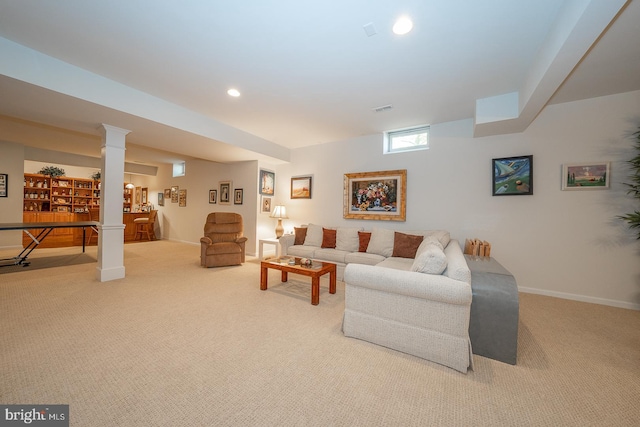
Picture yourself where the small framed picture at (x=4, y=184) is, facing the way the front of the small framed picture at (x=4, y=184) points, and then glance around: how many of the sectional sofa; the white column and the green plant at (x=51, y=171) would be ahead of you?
2

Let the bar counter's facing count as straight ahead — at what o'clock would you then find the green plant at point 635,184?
The green plant is roughly at 11 o'clock from the bar counter.

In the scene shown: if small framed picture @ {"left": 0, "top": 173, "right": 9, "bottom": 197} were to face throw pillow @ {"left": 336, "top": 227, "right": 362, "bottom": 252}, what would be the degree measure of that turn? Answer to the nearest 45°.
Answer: approximately 45° to its left

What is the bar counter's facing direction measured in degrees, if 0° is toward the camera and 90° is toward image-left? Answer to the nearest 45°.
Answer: approximately 0°

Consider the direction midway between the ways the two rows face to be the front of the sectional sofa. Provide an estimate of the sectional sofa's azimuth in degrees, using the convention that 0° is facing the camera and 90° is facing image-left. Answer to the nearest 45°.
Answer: approximately 45°

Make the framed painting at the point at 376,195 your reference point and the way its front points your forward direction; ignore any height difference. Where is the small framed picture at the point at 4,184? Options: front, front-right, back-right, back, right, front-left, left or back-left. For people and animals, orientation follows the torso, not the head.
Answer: front-right

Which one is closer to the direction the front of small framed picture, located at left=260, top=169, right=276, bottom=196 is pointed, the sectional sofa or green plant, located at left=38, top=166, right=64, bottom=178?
the sectional sofa

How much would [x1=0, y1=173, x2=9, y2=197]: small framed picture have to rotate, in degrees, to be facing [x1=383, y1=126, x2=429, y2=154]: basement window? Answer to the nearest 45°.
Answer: approximately 45° to its left

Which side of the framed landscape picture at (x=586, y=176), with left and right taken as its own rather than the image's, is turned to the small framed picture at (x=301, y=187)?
right

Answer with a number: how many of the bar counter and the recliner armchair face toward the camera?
2

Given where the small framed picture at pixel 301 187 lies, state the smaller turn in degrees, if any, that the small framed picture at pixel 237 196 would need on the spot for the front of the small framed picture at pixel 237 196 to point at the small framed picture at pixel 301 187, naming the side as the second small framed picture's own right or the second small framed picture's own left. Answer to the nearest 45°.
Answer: approximately 90° to the second small framed picture's own left

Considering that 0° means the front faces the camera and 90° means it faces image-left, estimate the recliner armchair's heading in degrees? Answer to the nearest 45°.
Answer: approximately 0°

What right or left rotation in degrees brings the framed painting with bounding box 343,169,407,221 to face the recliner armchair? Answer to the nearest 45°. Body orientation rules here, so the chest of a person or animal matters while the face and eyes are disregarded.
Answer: approximately 45° to its right
